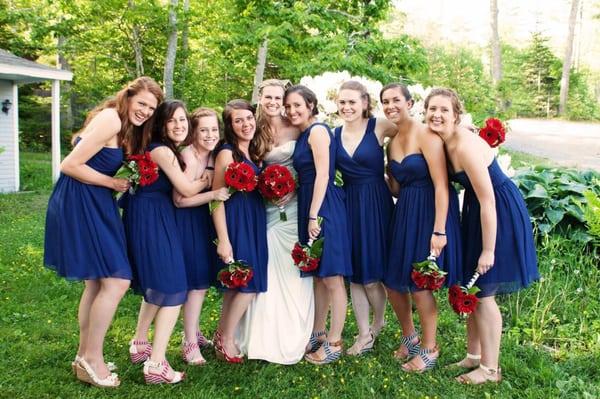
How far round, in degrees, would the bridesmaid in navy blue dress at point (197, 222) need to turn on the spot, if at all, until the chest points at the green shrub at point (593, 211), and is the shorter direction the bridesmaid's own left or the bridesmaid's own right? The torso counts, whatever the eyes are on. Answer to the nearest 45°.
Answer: approximately 45° to the bridesmaid's own left

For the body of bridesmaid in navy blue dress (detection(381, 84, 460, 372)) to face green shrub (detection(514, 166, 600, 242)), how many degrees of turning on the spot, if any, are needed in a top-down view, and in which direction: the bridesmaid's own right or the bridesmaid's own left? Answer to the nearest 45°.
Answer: approximately 180°

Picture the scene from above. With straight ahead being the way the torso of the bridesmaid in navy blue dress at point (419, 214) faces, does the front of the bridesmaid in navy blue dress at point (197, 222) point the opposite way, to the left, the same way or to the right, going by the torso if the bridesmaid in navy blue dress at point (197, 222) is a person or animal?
to the left

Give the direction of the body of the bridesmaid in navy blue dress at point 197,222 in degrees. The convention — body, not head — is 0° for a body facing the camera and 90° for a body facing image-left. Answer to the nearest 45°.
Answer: approximately 315°

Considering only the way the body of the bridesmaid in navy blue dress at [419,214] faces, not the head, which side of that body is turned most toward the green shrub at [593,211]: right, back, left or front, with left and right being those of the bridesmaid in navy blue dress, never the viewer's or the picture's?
back
